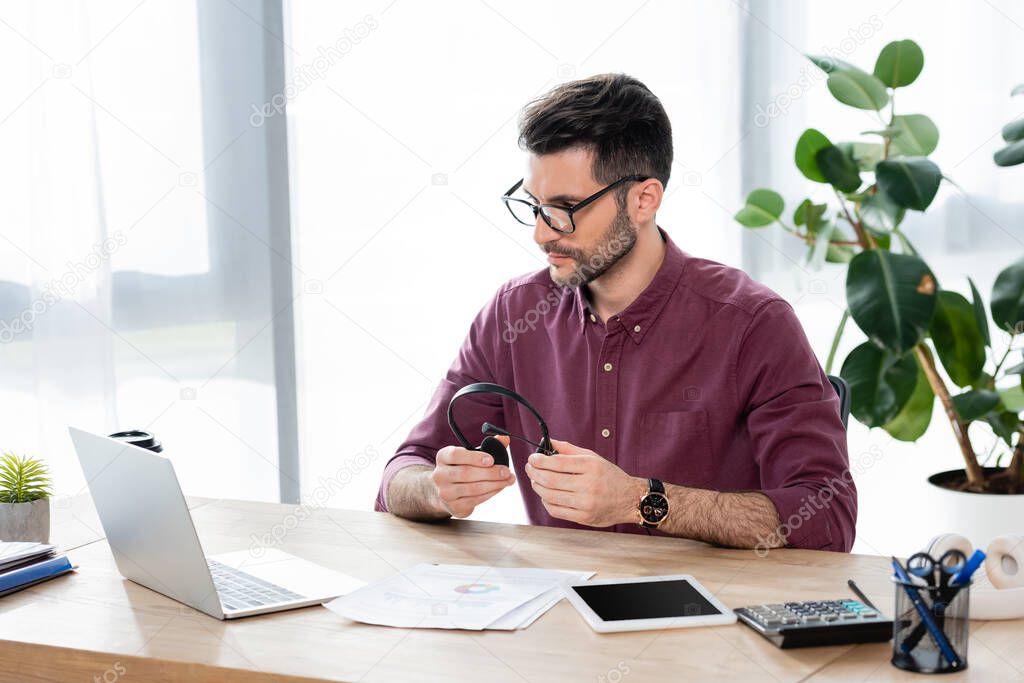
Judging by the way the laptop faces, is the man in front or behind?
in front

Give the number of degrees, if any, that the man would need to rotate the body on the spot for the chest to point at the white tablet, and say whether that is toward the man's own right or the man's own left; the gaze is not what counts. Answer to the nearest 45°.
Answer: approximately 45° to the man's own left

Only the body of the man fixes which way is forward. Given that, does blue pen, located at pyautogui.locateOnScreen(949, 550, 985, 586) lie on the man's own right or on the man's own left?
on the man's own left

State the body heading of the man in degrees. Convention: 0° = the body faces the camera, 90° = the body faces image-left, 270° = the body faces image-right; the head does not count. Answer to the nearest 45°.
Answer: approximately 45°

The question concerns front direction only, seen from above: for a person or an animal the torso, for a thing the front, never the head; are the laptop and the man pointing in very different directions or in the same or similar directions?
very different directions

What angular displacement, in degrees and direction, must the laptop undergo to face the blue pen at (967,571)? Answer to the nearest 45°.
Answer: approximately 90° to its right

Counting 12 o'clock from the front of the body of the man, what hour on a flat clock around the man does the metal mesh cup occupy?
The metal mesh cup is roughly at 10 o'clock from the man.

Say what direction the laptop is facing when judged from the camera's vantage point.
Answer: facing away from the viewer and to the right of the viewer

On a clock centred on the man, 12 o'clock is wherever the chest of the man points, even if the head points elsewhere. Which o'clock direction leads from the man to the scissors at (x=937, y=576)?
The scissors is roughly at 10 o'clock from the man.

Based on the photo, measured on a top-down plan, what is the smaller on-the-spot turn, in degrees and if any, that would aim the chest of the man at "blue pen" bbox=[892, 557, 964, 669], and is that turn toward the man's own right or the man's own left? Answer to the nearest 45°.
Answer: approximately 45° to the man's own left
